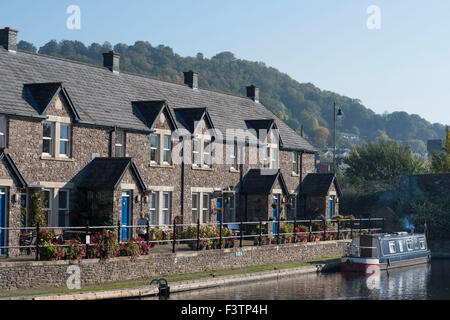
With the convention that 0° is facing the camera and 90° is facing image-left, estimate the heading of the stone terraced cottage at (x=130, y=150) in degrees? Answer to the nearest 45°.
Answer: approximately 315°

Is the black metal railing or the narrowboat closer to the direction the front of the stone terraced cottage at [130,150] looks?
the black metal railing

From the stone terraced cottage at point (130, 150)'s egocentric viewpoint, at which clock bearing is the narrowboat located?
The narrowboat is roughly at 10 o'clock from the stone terraced cottage.

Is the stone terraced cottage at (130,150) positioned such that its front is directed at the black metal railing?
yes

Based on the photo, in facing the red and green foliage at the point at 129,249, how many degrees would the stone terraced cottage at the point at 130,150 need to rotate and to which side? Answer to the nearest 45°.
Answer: approximately 45° to its right
